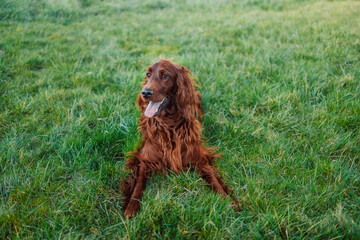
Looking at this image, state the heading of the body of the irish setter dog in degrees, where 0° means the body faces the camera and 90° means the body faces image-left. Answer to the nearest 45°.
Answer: approximately 0°
